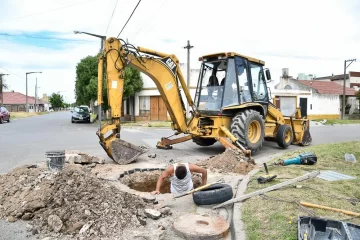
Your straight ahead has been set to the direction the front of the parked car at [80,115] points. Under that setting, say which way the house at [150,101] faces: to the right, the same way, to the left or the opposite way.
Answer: the same way

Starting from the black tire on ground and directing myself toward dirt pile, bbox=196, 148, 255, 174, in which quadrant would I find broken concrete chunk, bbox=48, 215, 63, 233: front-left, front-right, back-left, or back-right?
back-left

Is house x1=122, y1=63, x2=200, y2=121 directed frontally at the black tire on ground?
yes

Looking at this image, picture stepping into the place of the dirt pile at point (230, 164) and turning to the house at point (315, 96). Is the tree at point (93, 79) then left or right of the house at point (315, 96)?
left

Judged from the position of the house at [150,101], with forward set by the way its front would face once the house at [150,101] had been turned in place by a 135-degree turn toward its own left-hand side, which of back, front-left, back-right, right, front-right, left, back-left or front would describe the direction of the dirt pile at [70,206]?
back-right

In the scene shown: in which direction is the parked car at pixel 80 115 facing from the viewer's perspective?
toward the camera

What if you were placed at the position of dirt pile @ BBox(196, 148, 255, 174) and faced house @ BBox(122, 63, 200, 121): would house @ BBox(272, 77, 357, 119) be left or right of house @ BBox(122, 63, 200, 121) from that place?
right

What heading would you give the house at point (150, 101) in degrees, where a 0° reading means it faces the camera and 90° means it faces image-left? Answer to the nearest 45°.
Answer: approximately 0°

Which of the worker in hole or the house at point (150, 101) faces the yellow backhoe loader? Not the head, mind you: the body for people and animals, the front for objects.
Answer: the house

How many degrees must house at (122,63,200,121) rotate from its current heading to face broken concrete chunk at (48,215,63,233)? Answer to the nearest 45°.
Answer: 0° — it already faces it

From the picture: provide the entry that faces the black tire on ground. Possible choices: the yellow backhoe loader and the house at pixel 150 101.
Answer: the house

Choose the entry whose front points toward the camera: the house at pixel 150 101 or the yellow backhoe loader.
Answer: the house

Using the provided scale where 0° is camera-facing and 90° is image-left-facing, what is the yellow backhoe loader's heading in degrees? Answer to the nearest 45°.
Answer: approximately 225°
